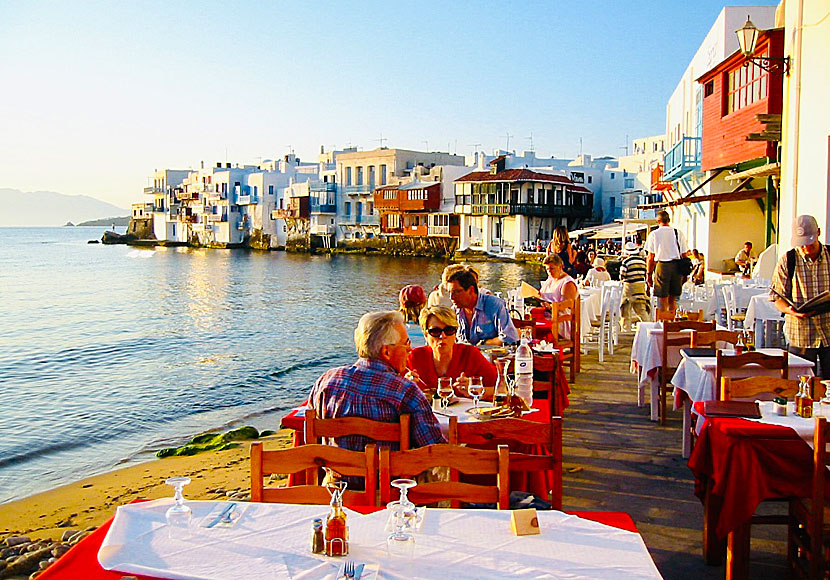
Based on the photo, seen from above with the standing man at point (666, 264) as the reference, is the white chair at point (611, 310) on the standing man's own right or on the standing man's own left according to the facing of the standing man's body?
on the standing man's own left

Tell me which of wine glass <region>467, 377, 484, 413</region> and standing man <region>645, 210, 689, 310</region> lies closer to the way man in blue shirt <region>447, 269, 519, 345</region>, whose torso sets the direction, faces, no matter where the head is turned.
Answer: the wine glass

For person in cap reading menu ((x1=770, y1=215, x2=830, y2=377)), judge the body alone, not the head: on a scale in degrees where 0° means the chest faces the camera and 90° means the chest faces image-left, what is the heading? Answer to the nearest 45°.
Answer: approximately 0°

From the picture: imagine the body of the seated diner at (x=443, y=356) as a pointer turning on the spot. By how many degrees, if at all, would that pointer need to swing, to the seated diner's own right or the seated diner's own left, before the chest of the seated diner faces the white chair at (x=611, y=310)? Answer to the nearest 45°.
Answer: approximately 180°

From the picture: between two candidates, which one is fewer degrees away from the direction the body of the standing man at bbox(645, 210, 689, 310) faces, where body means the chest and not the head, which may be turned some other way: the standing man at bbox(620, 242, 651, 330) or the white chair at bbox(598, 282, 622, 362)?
the standing man

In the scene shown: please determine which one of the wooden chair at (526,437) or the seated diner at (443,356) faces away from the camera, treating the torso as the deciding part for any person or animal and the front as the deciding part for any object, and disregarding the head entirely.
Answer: the wooden chair

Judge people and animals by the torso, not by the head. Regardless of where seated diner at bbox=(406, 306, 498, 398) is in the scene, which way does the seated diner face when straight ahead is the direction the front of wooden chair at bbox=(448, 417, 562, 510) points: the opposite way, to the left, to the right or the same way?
the opposite way

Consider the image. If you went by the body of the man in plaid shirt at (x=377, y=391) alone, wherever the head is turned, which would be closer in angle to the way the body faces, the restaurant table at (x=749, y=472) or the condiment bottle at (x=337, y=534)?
the restaurant table

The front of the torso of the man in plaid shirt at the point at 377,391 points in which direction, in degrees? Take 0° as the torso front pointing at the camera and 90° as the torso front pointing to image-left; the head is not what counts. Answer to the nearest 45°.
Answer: approximately 225°

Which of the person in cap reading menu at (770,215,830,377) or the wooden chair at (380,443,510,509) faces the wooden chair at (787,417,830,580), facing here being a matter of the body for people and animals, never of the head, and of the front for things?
the person in cap reading menu

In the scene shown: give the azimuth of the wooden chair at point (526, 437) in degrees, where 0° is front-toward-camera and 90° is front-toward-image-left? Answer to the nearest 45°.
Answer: approximately 180°
